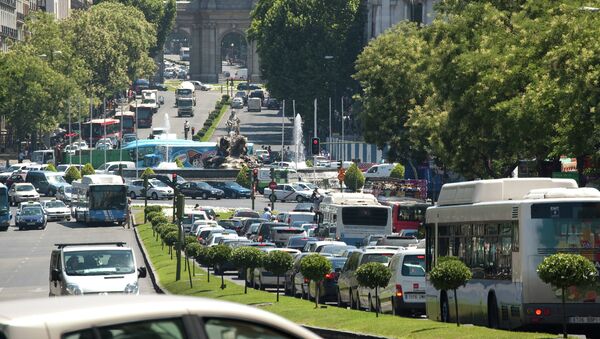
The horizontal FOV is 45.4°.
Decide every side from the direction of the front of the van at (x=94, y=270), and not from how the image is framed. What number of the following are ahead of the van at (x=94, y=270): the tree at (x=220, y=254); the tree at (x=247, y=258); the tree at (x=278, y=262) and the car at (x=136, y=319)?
1

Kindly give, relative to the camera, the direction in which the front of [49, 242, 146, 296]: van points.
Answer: facing the viewer

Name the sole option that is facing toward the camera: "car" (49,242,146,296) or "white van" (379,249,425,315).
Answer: the car

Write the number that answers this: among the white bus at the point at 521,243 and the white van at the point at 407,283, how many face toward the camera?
0

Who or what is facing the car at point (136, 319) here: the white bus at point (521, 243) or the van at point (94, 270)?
the van at point (94, 270)

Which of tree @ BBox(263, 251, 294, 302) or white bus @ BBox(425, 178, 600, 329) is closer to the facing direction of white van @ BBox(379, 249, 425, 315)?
the tree

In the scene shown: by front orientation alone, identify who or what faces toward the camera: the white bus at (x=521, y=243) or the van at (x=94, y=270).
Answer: the van

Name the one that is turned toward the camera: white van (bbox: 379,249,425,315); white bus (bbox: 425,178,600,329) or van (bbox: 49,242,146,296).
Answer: the van (bbox: 49,242,146,296)

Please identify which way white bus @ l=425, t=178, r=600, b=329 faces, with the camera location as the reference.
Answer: facing away from the viewer and to the left of the viewer

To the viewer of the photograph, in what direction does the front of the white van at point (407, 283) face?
facing away from the viewer and to the left of the viewer
